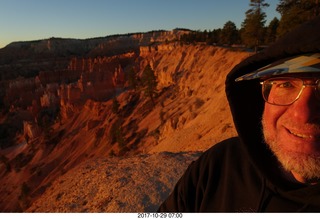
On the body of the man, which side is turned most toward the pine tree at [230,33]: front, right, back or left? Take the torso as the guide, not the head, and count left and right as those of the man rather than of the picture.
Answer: back

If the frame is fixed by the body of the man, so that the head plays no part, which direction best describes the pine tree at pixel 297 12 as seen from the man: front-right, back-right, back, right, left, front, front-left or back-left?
back

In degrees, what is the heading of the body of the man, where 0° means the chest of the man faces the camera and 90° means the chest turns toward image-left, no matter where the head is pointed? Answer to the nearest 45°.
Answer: approximately 0°

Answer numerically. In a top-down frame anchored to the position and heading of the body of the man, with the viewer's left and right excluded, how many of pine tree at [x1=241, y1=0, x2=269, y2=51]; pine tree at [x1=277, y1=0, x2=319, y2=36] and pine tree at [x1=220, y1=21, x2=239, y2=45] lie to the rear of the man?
3

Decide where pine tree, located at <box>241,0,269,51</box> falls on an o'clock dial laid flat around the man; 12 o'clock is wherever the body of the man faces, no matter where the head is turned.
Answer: The pine tree is roughly at 6 o'clock from the man.

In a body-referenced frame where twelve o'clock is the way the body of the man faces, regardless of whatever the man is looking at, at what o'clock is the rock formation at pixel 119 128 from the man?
The rock formation is roughly at 5 o'clock from the man.
